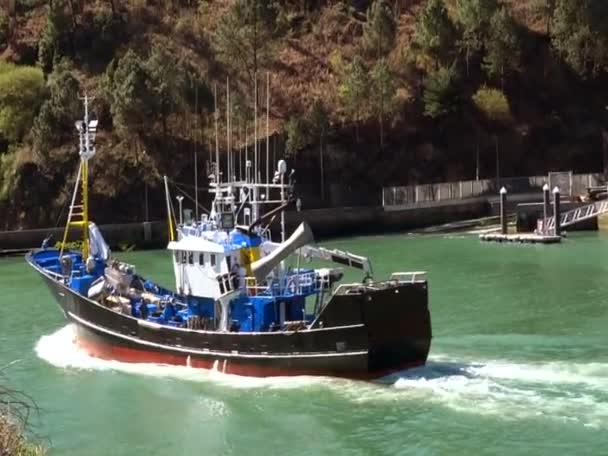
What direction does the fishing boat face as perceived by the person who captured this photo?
facing away from the viewer and to the left of the viewer
